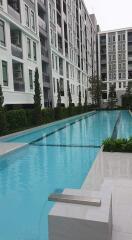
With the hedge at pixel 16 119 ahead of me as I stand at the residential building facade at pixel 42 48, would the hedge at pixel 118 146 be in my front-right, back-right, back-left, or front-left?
front-left

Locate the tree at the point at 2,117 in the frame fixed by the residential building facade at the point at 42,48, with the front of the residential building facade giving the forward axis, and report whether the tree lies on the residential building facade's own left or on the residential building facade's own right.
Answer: on the residential building facade's own right

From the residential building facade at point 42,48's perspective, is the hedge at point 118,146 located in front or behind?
in front

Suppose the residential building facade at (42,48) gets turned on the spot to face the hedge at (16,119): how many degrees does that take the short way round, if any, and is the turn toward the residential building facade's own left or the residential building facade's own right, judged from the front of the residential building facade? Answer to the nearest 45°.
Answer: approximately 45° to the residential building facade's own right

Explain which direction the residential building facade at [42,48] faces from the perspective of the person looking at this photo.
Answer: facing the viewer and to the right of the viewer

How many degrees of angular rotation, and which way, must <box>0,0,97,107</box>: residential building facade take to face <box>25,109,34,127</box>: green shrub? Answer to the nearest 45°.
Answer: approximately 45° to its right
